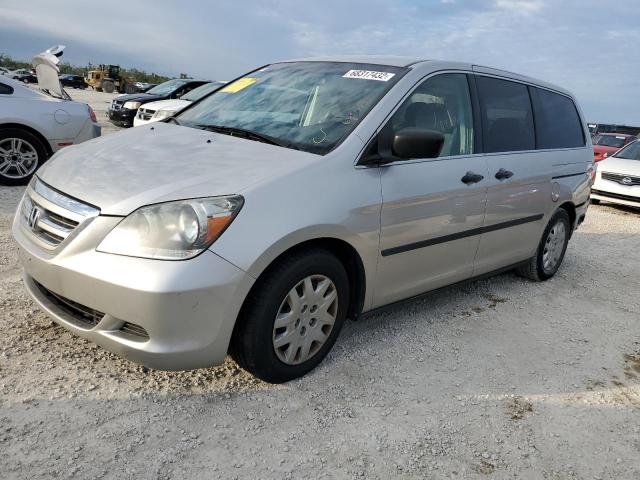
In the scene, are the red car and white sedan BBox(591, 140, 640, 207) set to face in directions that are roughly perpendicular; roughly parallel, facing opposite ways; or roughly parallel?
roughly parallel

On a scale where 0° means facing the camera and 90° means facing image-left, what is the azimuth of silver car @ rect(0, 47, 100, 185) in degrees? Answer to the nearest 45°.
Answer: approximately 90°

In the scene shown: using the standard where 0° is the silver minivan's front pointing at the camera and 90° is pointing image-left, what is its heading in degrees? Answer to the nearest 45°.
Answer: approximately 45°

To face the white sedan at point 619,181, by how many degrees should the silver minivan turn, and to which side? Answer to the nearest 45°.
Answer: approximately 180°

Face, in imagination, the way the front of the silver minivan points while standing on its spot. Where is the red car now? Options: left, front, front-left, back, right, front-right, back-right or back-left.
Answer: back

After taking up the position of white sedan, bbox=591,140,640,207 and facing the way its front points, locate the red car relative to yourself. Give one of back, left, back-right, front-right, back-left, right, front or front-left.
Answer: back-right

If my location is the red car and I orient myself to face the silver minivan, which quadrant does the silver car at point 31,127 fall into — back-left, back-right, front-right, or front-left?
front-right

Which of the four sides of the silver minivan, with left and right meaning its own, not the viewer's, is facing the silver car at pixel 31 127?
right

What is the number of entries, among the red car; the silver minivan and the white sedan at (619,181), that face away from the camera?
0

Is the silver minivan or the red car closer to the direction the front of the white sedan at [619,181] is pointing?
the silver minivan

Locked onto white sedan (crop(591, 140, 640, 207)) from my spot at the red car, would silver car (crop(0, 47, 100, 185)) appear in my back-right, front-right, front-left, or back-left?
front-right

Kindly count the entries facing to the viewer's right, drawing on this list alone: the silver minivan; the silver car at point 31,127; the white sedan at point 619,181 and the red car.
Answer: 0
